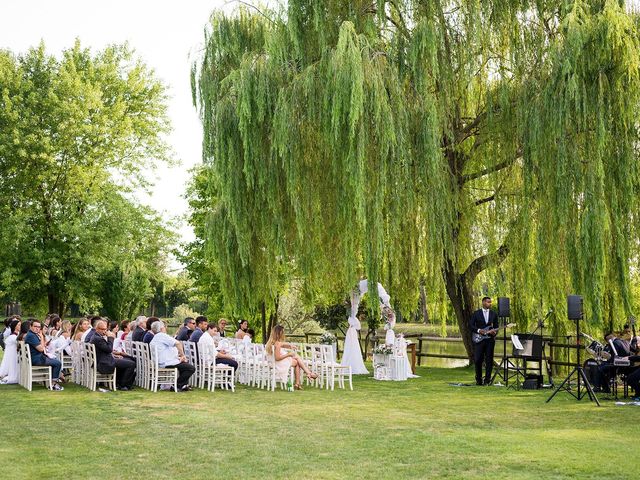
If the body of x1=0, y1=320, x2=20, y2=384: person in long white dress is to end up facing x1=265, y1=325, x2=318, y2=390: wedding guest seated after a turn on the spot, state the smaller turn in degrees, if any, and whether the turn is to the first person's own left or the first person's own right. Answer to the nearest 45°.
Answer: approximately 45° to the first person's own right

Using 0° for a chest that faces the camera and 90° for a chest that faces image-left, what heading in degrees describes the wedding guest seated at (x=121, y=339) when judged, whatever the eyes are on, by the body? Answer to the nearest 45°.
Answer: approximately 270°

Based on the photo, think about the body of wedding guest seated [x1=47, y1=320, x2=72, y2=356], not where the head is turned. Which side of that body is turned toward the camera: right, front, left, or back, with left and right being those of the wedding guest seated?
right

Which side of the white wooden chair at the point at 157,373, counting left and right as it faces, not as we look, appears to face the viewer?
right

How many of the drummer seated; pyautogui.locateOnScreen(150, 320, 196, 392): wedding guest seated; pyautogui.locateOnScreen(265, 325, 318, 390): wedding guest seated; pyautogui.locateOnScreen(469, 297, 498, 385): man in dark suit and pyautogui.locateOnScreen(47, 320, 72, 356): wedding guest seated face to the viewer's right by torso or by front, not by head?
3

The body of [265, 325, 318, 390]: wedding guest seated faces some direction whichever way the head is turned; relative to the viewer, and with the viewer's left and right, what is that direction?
facing to the right of the viewer

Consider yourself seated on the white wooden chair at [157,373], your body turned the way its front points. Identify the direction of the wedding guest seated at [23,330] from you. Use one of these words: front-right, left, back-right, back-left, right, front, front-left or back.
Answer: back-left

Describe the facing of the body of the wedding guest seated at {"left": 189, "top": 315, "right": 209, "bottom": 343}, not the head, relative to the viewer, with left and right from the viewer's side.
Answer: facing to the right of the viewer
